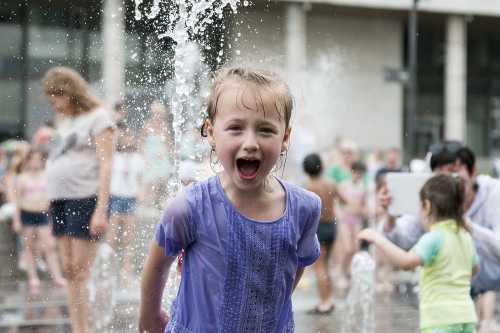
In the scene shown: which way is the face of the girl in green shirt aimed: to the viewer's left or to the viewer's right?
to the viewer's left

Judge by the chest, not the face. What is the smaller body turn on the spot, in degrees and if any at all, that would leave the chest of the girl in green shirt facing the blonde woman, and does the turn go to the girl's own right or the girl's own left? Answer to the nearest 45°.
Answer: approximately 45° to the girl's own left

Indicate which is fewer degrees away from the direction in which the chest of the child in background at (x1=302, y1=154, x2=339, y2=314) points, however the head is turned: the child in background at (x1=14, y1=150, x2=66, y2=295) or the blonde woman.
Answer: the child in background

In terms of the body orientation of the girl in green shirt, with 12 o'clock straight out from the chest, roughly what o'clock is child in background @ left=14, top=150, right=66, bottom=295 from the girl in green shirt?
The child in background is roughly at 12 o'clock from the girl in green shirt.

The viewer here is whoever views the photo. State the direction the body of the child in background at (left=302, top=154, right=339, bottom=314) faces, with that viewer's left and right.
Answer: facing away from the viewer and to the left of the viewer

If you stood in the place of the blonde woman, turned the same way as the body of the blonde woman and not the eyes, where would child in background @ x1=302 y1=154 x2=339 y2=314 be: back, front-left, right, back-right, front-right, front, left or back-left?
back

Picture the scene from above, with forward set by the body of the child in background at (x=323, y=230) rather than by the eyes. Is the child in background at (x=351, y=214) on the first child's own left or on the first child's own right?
on the first child's own right

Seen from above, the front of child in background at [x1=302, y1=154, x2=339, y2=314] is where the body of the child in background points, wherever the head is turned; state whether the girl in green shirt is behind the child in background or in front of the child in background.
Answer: behind
